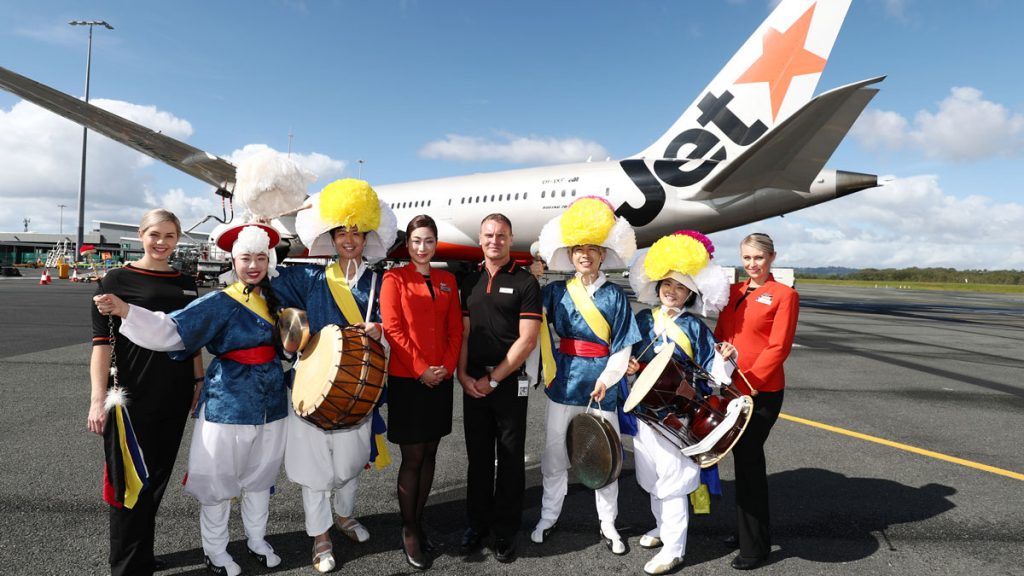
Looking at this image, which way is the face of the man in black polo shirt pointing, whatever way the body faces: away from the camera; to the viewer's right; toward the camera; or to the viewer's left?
toward the camera

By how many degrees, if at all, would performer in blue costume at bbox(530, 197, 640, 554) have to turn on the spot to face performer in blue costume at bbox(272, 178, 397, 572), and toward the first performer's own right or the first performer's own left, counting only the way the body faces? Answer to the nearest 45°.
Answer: approximately 90° to the first performer's own right

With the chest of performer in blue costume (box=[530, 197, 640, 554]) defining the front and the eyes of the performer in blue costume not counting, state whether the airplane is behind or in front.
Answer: behind

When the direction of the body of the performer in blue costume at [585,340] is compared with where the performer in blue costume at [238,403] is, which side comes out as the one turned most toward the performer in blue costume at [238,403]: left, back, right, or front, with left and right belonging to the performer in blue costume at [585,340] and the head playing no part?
right

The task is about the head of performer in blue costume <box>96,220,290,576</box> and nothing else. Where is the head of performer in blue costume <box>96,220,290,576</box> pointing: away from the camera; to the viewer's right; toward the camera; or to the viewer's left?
toward the camera

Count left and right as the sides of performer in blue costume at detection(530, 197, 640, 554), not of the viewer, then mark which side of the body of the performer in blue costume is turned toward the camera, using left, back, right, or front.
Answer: front

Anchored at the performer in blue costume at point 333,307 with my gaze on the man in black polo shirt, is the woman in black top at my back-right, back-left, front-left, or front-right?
back-right

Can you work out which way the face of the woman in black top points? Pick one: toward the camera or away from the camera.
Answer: toward the camera

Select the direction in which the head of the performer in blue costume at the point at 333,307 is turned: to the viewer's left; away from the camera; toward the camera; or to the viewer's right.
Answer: toward the camera

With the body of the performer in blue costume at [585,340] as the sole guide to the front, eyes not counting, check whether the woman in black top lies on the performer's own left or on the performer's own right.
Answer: on the performer's own right

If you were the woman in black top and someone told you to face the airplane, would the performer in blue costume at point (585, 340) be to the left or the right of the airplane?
right
